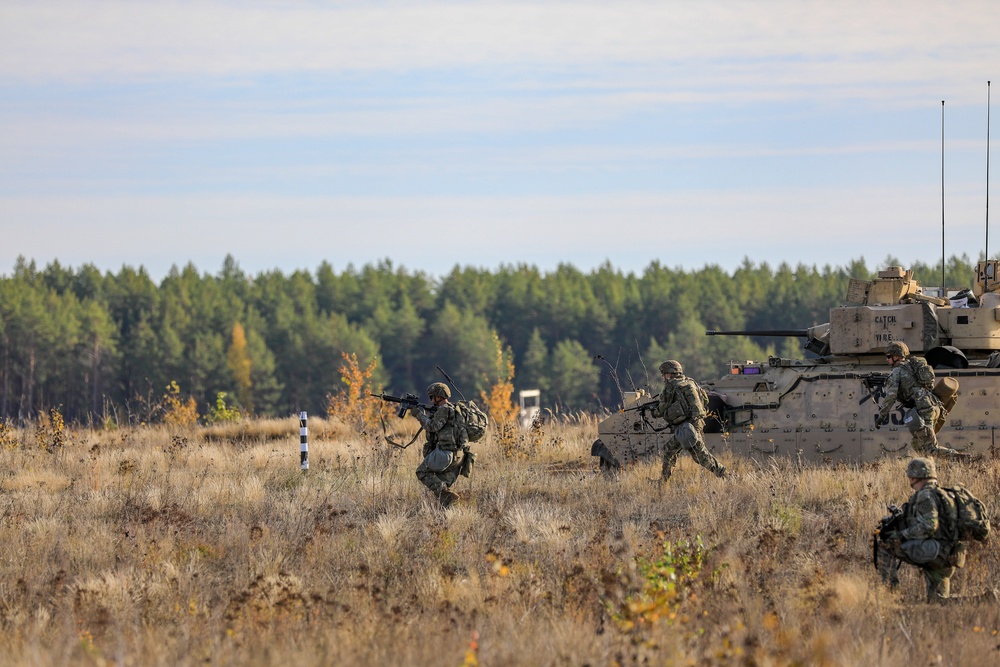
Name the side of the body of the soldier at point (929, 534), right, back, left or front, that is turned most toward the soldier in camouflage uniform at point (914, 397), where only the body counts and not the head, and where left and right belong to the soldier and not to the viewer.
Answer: right

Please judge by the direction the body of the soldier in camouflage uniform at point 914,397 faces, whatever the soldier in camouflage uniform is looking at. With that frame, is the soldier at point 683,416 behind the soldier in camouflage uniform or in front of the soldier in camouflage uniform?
in front

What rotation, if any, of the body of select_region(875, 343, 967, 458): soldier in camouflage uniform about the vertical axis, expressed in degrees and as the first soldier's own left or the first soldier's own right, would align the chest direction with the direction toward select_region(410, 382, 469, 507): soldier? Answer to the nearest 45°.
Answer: approximately 45° to the first soldier's own left

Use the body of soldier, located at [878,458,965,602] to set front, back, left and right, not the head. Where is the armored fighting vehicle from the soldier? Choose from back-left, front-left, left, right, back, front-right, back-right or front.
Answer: right

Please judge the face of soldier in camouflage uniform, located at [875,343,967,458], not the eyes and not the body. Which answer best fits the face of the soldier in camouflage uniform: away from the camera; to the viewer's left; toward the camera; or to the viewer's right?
to the viewer's left

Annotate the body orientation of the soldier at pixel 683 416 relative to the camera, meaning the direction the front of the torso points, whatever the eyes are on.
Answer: to the viewer's left

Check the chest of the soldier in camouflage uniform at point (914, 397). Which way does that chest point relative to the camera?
to the viewer's left

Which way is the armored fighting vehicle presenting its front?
to the viewer's left

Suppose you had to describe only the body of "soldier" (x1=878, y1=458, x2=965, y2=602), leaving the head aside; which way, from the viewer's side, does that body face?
to the viewer's left

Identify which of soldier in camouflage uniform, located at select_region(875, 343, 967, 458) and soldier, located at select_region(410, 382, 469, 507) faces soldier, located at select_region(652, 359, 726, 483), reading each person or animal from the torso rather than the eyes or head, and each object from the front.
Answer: the soldier in camouflage uniform

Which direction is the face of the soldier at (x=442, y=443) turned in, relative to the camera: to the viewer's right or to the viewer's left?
to the viewer's left

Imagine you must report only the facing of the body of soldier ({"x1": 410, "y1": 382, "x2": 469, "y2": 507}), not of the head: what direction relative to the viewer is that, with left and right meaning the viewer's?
facing to the left of the viewer
